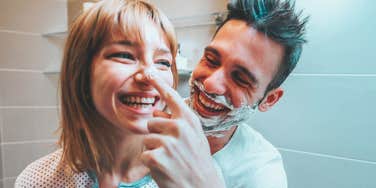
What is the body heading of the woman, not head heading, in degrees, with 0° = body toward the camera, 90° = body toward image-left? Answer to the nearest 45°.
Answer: approximately 315°

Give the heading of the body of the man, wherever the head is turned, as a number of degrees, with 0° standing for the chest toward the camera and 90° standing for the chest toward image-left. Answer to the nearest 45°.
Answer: approximately 45°
